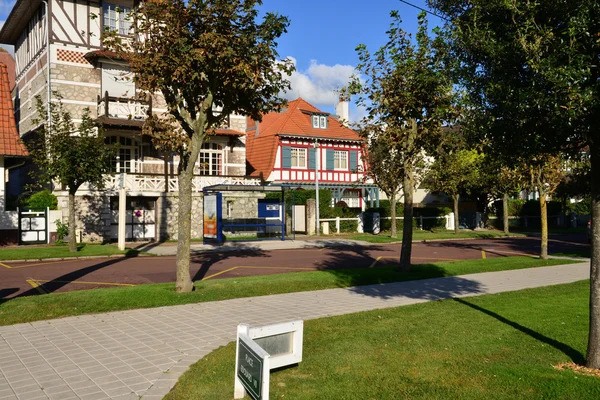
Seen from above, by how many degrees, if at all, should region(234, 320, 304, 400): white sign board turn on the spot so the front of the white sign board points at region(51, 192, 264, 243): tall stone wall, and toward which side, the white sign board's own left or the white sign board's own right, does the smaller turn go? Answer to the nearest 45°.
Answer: approximately 135° to the white sign board's own right

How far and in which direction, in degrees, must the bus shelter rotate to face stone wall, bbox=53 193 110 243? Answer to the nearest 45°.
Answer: approximately 90° to its right

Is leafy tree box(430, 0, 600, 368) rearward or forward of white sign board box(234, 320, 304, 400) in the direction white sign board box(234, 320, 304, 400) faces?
rearward

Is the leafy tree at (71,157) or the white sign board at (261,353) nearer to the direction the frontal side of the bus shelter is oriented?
the white sign board

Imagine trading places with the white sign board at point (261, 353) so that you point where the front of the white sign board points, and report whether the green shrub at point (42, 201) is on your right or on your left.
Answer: on your right

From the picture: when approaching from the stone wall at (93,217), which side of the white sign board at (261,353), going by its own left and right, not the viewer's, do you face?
right

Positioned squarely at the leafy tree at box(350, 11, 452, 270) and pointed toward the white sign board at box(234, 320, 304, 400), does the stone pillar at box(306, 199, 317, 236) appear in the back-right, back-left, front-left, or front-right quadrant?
back-right

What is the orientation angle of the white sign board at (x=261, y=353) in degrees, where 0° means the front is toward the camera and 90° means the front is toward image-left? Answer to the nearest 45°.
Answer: approximately 45°

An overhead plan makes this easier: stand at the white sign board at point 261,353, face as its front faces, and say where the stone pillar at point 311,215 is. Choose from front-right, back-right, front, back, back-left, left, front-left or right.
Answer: back-right

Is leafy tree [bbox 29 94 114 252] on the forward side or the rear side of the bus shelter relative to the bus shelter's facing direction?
on the forward side

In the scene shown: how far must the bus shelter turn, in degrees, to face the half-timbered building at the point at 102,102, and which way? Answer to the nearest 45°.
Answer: approximately 90° to its right

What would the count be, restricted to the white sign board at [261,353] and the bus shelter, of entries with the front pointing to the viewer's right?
0

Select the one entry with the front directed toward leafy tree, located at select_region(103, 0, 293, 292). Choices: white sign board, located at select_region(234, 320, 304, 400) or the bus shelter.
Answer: the bus shelter

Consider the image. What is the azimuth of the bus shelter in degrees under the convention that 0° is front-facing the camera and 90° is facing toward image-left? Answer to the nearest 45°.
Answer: approximately 0°
